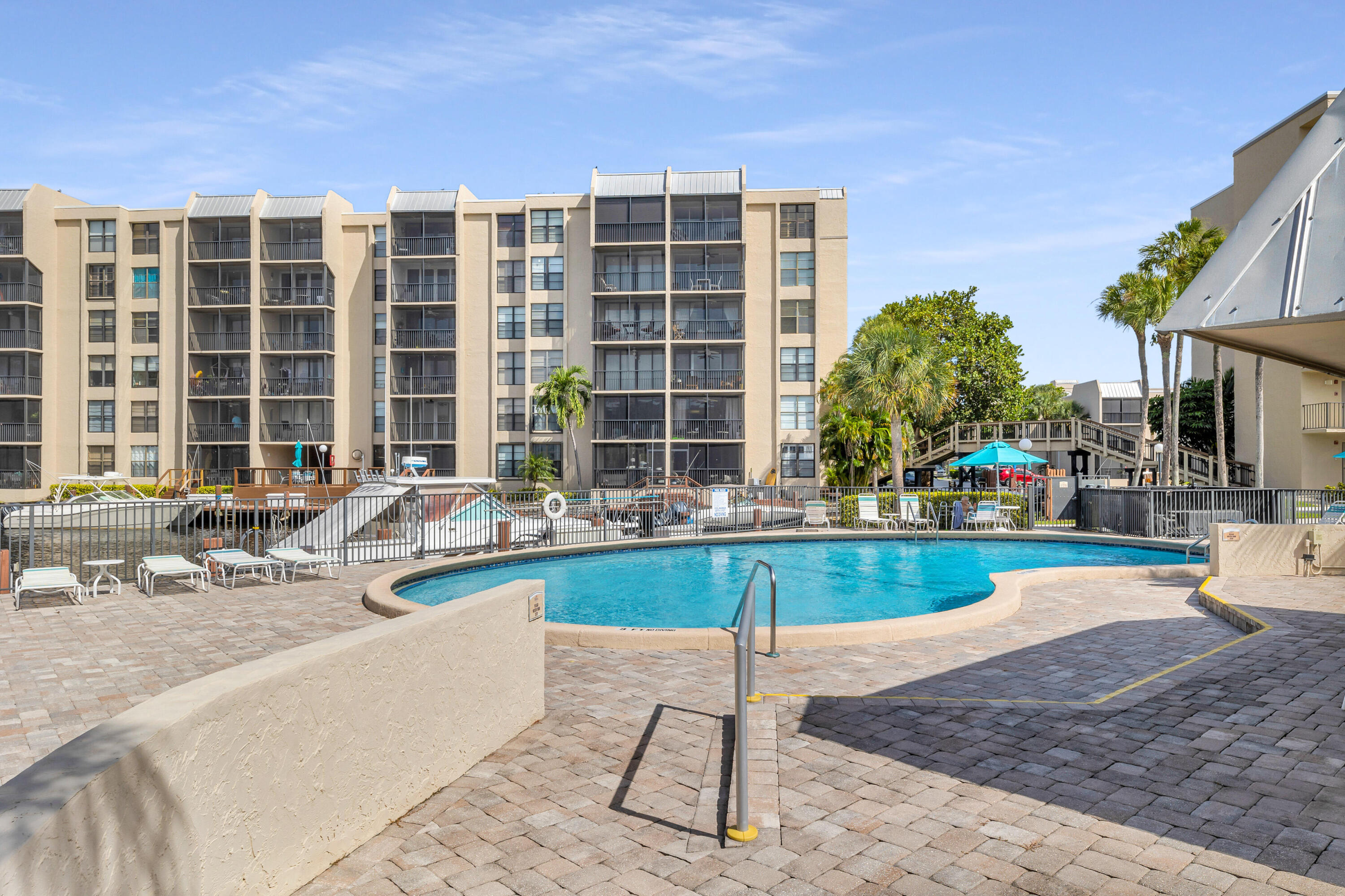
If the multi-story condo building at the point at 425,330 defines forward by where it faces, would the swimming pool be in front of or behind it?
in front

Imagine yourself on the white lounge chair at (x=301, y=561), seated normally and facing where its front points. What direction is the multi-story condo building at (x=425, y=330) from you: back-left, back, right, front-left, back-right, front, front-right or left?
back-left

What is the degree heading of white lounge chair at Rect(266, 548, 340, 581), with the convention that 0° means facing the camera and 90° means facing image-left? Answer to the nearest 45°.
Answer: approximately 315°

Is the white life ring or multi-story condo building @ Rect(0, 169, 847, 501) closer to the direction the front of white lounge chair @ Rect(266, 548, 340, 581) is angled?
the white life ring

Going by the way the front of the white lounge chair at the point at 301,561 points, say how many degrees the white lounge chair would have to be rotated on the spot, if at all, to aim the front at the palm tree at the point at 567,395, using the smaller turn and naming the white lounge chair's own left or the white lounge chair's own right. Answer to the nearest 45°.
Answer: approximately 90° to the white lounge chair's own left

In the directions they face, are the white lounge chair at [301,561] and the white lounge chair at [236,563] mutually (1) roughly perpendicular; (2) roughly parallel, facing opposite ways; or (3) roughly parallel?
roughly parallel

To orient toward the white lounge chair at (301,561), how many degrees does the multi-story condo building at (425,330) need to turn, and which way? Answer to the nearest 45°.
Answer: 0° — it already faces it

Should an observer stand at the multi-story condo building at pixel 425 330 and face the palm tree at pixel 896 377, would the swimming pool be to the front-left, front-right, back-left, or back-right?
front-right

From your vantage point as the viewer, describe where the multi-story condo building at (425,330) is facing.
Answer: facing the viewer

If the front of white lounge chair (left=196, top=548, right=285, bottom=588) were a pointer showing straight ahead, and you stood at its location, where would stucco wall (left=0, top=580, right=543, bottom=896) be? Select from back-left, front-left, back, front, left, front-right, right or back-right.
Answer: front-right
